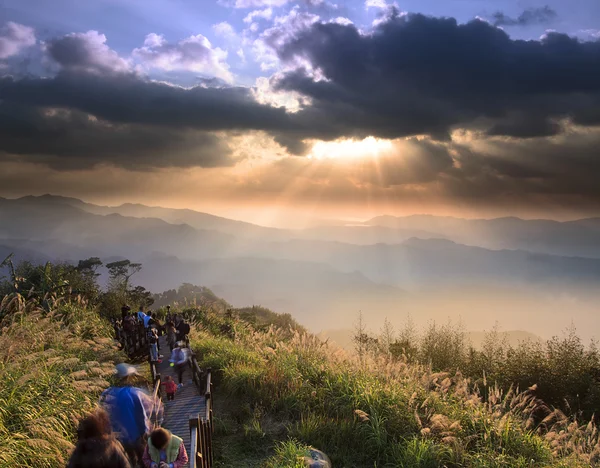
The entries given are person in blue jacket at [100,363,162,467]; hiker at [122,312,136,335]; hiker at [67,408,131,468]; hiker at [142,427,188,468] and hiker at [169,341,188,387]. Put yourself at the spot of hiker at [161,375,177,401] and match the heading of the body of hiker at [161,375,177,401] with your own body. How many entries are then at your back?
3

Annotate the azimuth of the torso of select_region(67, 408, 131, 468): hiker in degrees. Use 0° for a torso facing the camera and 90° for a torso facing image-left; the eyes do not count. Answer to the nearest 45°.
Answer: approximately 180°

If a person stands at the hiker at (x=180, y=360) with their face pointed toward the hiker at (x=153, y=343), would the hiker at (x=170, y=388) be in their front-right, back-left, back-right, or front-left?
back-left

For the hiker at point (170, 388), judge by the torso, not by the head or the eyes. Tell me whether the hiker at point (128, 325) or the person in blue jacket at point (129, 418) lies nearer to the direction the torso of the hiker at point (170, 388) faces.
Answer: the hiker

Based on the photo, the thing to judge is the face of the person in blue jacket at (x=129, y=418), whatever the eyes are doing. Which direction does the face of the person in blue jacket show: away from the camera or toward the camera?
away from the camera

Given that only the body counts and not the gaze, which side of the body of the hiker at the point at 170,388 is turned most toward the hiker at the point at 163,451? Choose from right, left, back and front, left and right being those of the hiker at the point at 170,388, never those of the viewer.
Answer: back

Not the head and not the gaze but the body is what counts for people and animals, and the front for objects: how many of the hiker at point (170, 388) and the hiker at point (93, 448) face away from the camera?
2

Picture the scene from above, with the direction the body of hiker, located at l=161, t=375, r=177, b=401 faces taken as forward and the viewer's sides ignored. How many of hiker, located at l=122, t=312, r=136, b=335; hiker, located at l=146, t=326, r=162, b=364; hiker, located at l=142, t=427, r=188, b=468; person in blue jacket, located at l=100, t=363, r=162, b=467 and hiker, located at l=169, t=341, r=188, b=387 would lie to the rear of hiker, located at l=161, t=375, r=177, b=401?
2
